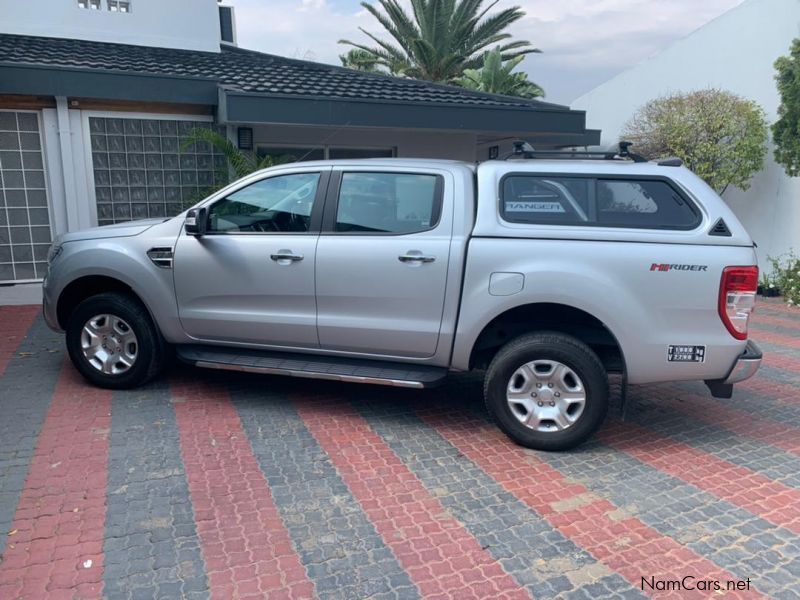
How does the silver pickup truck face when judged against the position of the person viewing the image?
facing to the left of the viewer

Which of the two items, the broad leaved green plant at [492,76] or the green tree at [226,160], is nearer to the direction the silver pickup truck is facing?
the green tree

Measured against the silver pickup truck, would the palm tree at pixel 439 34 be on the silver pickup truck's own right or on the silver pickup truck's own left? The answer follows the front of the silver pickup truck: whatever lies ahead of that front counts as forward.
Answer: on the silver pickup truck's own right

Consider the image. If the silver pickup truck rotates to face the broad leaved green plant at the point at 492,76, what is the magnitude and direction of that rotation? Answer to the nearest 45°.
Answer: approximately 90° to its right
